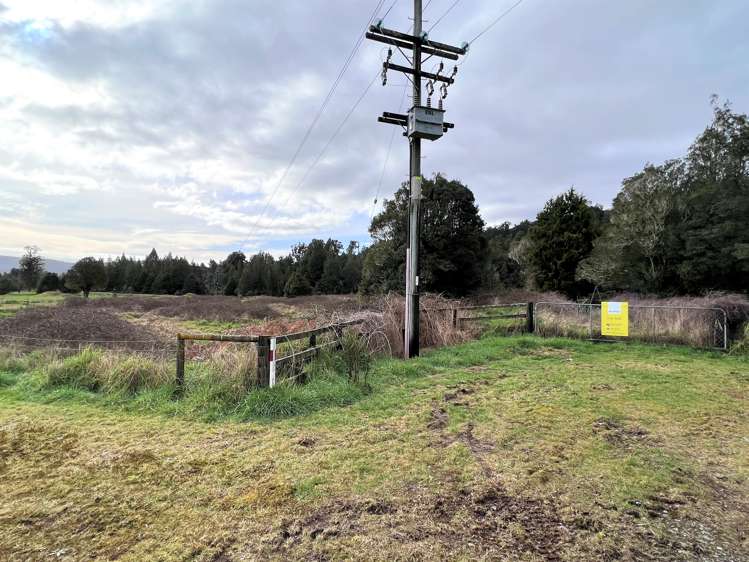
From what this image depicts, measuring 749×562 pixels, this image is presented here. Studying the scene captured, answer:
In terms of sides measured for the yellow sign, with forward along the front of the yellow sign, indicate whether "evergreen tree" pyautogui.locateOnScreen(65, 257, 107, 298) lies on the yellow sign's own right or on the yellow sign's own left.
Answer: on the yellow sign's own right

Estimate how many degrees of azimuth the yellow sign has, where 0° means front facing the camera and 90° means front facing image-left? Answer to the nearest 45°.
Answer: approximately 0°

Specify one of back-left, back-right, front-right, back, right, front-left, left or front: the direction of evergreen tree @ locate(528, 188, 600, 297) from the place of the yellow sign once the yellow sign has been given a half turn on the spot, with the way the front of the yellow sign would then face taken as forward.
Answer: front

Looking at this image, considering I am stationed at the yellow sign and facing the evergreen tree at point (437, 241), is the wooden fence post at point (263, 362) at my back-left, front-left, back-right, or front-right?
back-left

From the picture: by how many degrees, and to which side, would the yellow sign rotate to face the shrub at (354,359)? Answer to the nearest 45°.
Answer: approximately 45° to its right

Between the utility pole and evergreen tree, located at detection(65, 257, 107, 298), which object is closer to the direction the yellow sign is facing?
the utility pole

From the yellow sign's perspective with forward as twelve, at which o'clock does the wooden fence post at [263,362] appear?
The wooden fence post is roughly at 1 o'clock from the yellow sign.

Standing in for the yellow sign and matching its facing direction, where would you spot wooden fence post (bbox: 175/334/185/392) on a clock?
The wooden fence post is roughly at 1 o'clock from the yellow sign.
